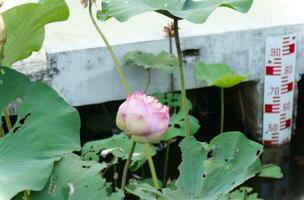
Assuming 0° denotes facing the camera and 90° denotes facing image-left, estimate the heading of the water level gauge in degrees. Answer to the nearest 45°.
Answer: approximately 0°

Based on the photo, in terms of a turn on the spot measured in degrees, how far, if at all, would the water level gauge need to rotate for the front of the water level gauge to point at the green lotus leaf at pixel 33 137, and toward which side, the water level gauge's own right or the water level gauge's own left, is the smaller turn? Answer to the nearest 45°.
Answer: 0° — it already faces it

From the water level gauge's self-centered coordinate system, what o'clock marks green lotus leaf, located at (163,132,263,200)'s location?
The green lotus leaf is roughly at 12 o'clock from the water level gauge.

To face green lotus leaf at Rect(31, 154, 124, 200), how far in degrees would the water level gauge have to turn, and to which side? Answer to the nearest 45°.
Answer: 0° — it already faces it

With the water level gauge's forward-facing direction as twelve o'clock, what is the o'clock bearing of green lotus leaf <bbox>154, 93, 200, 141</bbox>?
The green lotus leaf is roughly at 2 o'clock from the water level gauge.
